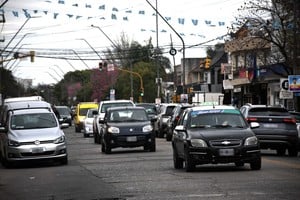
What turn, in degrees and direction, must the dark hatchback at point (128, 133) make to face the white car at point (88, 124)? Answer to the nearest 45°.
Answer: approximately 180°

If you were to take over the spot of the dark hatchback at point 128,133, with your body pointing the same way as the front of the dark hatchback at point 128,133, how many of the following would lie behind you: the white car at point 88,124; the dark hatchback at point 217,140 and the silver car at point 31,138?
1

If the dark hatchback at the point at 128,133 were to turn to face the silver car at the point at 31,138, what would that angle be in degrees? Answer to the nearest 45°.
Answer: approximately 45° to its right

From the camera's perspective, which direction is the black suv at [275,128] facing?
away from the camera

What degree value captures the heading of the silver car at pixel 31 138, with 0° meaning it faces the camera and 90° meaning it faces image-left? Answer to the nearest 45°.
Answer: approximately 0°

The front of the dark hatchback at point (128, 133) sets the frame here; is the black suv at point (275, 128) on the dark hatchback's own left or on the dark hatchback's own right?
on the dark hatchback's own left

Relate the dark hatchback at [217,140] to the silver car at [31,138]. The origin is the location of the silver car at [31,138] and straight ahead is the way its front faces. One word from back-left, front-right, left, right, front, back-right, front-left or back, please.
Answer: front-left

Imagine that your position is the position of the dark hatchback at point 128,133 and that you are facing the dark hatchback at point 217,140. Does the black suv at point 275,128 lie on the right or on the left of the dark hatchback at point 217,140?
left

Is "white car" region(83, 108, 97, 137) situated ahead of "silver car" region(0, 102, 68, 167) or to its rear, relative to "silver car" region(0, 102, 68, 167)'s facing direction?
to the rear
